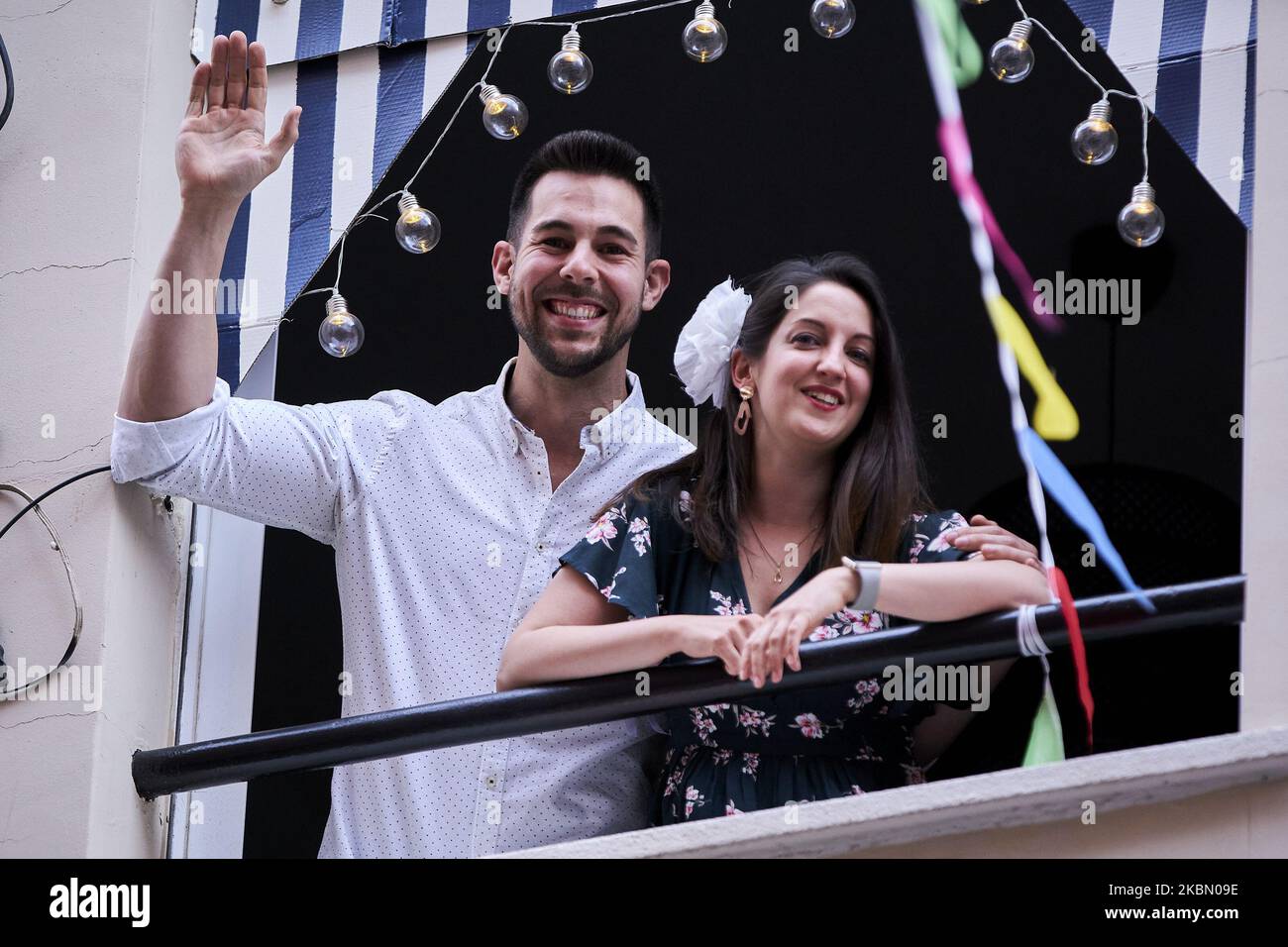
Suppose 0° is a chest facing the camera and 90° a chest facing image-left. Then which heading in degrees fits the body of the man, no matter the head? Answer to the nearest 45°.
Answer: approximately 0°

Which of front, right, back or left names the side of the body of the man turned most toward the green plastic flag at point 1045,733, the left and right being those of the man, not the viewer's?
left

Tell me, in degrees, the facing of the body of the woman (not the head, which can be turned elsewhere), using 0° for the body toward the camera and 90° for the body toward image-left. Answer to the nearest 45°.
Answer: approximately 0°

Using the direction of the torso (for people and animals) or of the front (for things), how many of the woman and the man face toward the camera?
2
